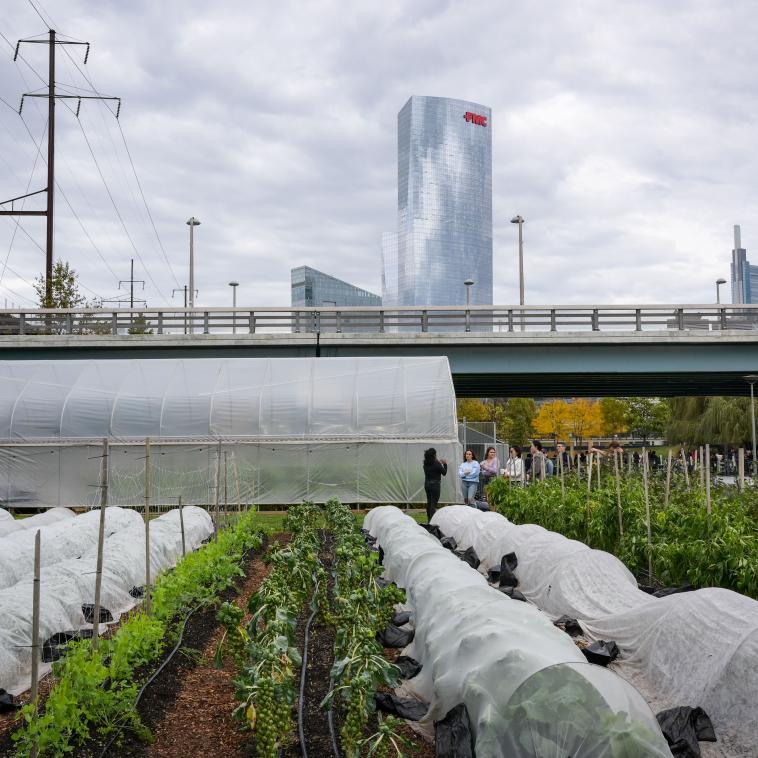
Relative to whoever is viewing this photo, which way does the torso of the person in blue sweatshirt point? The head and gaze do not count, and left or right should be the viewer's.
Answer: facing the viewer

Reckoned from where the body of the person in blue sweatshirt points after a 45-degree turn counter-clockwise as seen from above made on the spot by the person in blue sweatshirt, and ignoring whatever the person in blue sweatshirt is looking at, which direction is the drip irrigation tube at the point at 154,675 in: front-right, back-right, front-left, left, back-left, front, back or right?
front-right

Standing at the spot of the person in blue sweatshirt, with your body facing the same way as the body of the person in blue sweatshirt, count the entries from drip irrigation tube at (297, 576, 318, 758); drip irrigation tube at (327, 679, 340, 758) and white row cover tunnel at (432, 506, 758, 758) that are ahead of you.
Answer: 3

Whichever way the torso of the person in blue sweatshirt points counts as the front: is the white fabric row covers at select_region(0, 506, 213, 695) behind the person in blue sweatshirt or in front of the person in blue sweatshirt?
in front

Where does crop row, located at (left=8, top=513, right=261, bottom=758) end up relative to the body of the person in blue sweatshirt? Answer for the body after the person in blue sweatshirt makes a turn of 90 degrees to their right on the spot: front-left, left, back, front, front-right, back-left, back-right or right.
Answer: left

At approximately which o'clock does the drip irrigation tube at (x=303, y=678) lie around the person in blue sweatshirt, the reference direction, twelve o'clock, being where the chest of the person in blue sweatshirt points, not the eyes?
The drip irrigation tube is roughly at 12 o'clock from the person in blue sweatshirt.

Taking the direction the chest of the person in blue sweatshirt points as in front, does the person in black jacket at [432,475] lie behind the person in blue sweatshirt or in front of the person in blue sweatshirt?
in front

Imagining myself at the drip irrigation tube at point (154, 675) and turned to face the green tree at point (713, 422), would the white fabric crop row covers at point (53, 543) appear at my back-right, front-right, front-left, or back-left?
front-left

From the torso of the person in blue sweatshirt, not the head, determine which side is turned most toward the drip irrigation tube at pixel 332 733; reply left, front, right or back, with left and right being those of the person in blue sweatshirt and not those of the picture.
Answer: front

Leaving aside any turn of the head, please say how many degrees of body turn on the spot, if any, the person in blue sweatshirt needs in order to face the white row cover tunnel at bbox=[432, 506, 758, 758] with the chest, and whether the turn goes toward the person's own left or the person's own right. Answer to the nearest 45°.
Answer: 0° — they already face it

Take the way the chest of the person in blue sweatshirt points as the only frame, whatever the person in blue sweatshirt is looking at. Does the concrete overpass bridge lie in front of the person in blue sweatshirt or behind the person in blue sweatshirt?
behind

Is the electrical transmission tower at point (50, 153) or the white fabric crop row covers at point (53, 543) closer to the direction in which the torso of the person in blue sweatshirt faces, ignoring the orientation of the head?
the white fabric crop row covers

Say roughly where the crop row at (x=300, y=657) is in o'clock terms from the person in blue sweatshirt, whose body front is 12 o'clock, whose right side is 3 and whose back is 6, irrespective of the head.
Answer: The crop row is roughly at 12 o'clock from the person in blue sweatshirt.

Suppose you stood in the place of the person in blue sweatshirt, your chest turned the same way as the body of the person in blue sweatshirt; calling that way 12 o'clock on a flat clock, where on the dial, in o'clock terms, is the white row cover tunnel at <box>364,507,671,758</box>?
The white row cover tunnel is roughly at 12 o'clock from the person in blue sweatshirt.

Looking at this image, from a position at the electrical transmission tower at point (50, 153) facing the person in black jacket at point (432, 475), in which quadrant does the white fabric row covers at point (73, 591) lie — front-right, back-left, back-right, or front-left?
front-right

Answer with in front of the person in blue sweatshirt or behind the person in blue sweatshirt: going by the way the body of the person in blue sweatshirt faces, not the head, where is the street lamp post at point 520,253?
behind
